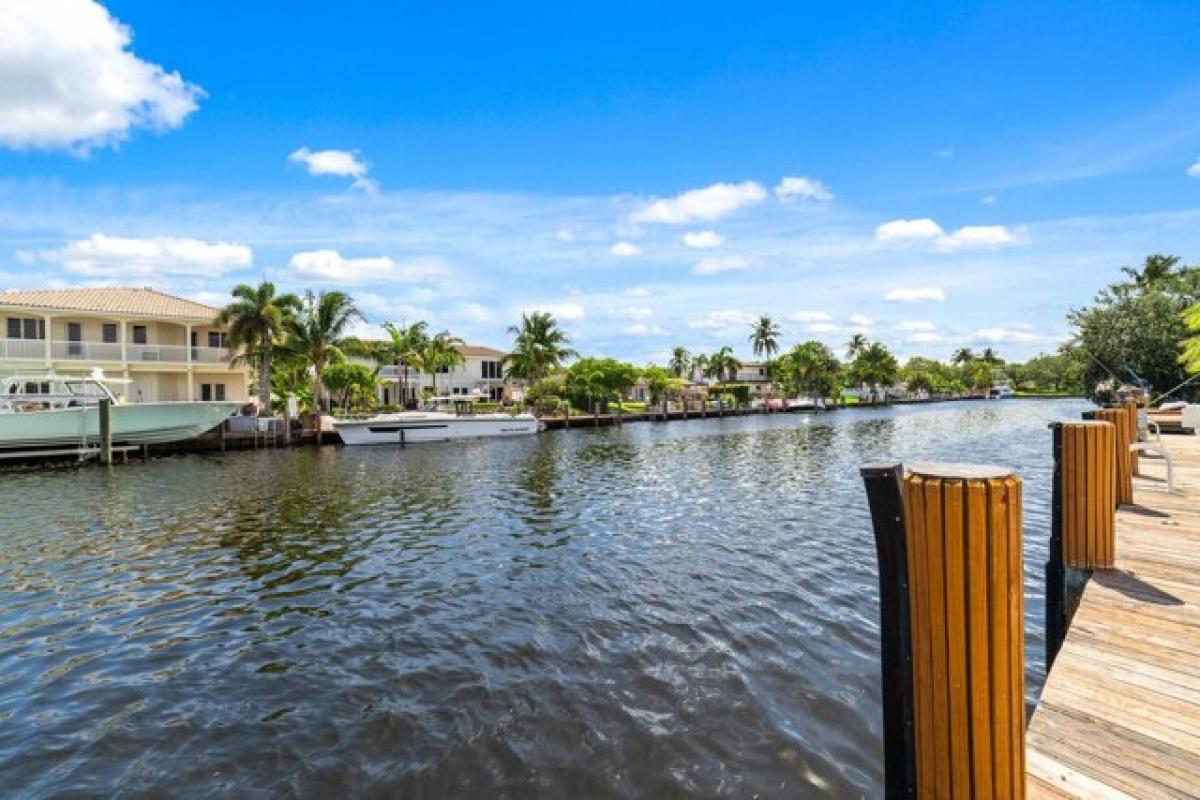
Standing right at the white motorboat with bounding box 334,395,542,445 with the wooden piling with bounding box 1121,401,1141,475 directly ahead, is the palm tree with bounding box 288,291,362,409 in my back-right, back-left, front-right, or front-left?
back-right

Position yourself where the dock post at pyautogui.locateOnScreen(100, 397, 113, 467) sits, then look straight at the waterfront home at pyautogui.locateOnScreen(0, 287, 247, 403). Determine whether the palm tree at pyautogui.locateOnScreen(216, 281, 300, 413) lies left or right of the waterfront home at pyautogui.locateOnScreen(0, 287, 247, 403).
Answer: right

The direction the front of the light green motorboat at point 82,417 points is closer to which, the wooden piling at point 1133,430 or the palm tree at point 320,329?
the palm tree

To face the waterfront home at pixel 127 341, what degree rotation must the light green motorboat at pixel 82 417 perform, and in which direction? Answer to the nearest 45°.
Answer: approximately 90° to its left

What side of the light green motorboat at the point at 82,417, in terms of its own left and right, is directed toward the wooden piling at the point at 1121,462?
right

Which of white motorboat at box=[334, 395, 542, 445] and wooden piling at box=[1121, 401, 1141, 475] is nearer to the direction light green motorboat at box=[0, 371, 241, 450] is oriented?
the white motorboat

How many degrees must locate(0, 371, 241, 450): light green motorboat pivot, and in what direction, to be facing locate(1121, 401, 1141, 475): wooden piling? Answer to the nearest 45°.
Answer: approximately 45° to its right

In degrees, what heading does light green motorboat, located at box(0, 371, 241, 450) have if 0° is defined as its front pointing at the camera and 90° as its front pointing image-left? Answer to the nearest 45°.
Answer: approximately 270°

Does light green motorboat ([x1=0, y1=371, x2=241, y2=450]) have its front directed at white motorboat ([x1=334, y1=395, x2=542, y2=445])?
yes

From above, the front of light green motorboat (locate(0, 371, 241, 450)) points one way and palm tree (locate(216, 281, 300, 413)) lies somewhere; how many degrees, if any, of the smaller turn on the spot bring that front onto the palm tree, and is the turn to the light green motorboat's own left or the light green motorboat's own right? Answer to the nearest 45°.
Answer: approximately 45° to the light green motorboat's own left

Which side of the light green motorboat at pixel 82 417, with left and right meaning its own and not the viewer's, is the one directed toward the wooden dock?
right

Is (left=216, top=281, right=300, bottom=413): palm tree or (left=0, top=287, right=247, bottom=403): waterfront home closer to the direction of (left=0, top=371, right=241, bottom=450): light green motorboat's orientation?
the palm tree
